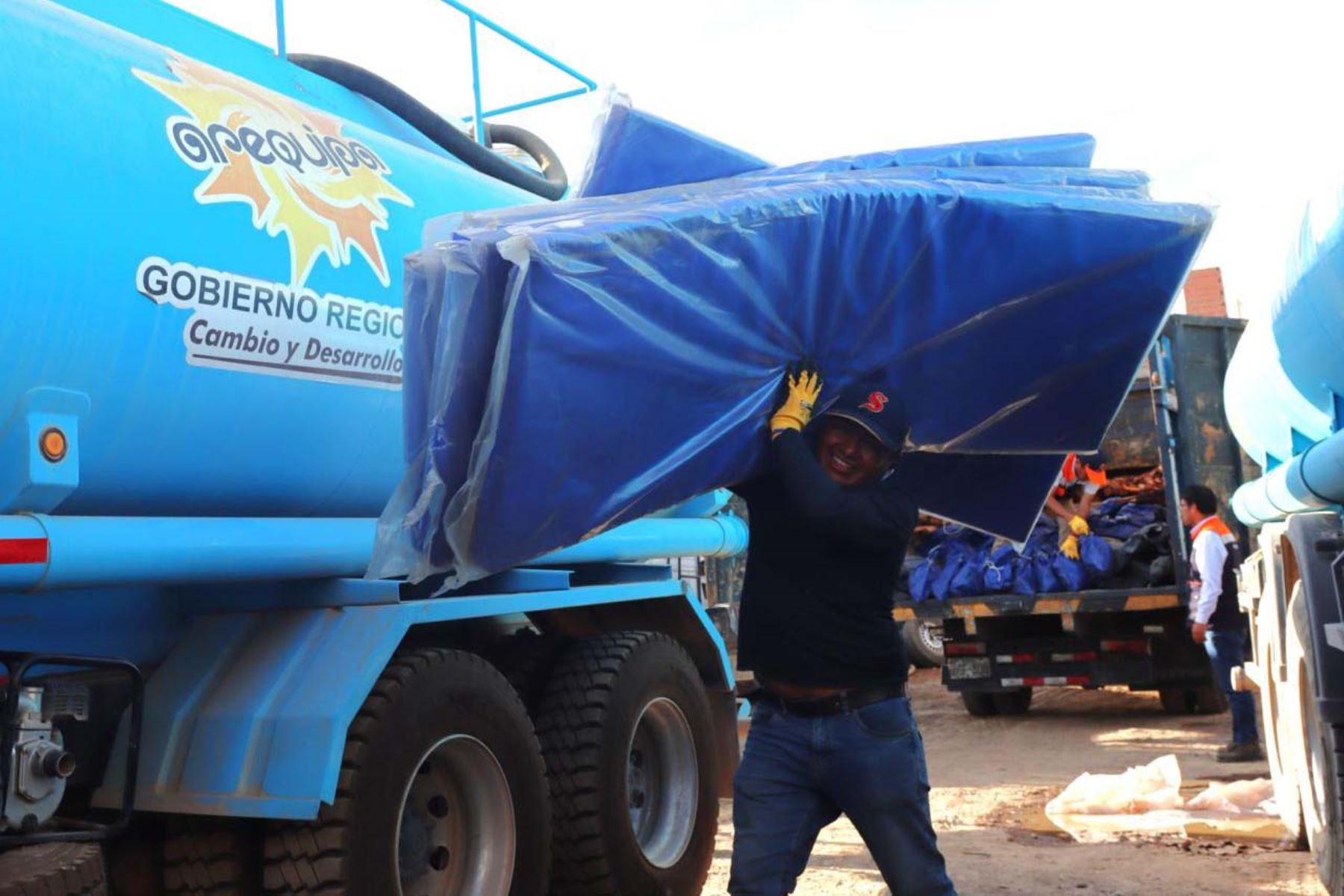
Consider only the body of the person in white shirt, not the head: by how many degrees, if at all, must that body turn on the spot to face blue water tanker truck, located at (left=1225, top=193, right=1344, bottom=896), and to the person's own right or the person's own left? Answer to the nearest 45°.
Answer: approximately 90° to the person's own left

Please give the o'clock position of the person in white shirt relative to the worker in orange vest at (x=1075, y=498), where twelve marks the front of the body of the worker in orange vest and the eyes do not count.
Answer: The person in white shirt is roughly at 11 o'clock from the worker in orange vest.

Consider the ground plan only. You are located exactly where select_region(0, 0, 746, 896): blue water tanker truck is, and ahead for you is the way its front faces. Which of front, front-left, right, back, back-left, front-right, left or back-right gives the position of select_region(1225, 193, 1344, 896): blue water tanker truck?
back-left

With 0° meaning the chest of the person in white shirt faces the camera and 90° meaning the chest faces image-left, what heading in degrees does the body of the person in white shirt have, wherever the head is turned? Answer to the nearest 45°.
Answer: approximately 90°

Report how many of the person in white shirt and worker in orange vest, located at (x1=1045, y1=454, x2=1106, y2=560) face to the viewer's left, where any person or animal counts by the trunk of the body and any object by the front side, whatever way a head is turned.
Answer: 1

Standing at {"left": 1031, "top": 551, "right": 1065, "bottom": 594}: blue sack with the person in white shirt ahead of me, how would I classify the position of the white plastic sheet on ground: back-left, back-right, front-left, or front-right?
front-right

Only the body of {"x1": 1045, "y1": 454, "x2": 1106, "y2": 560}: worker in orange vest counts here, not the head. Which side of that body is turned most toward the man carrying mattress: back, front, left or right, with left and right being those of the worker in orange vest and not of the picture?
front

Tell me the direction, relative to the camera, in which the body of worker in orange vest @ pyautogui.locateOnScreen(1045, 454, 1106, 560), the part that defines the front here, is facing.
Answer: toward the camera

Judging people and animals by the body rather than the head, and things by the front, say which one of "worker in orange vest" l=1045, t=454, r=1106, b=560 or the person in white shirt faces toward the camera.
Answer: the worker in orange vest
